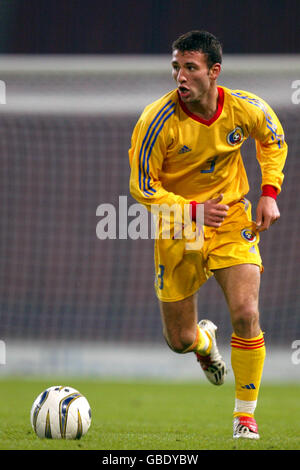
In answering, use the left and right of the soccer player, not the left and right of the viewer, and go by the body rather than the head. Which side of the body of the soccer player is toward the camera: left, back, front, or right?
front

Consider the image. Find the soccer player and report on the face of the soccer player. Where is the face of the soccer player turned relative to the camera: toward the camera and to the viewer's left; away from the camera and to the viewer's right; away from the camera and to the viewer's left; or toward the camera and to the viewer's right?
toward the camera and to the viewer's left
